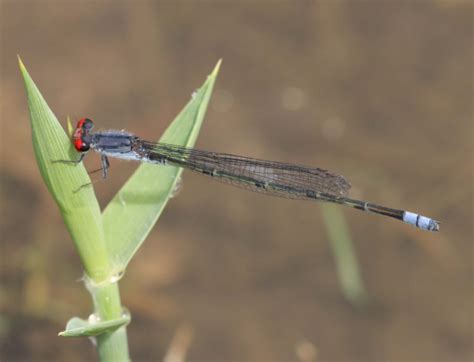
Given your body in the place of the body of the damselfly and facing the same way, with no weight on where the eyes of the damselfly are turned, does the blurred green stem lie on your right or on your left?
on your right

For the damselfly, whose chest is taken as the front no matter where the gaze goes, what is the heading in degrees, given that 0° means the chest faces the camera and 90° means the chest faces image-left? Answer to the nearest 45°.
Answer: approximately 90°
